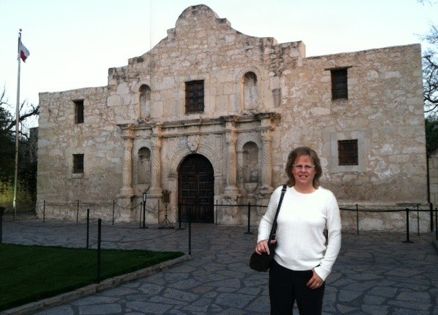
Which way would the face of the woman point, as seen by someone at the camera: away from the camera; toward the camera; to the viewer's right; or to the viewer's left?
toward the camera

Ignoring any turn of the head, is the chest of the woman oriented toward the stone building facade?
no

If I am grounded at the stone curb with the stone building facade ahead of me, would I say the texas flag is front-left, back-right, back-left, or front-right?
front-left

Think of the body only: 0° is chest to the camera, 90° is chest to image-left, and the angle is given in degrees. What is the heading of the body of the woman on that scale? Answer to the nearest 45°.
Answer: approximately 0°

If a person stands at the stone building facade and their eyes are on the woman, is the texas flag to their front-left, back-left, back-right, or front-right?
back-right

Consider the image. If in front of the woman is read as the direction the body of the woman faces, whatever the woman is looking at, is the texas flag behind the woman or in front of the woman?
behind

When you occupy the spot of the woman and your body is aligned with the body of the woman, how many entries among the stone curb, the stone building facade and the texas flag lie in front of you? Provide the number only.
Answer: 0

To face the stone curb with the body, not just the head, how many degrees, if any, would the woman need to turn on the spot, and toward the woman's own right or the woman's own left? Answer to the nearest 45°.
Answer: approximately 135° to the woman's own right
